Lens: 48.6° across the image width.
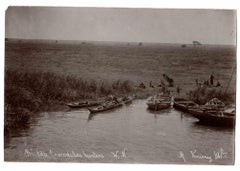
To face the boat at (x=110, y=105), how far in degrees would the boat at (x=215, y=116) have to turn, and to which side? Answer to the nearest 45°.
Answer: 0° — it already faces it

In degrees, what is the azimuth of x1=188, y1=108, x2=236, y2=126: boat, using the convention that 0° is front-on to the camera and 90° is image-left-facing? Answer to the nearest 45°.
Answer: approximately 90°
